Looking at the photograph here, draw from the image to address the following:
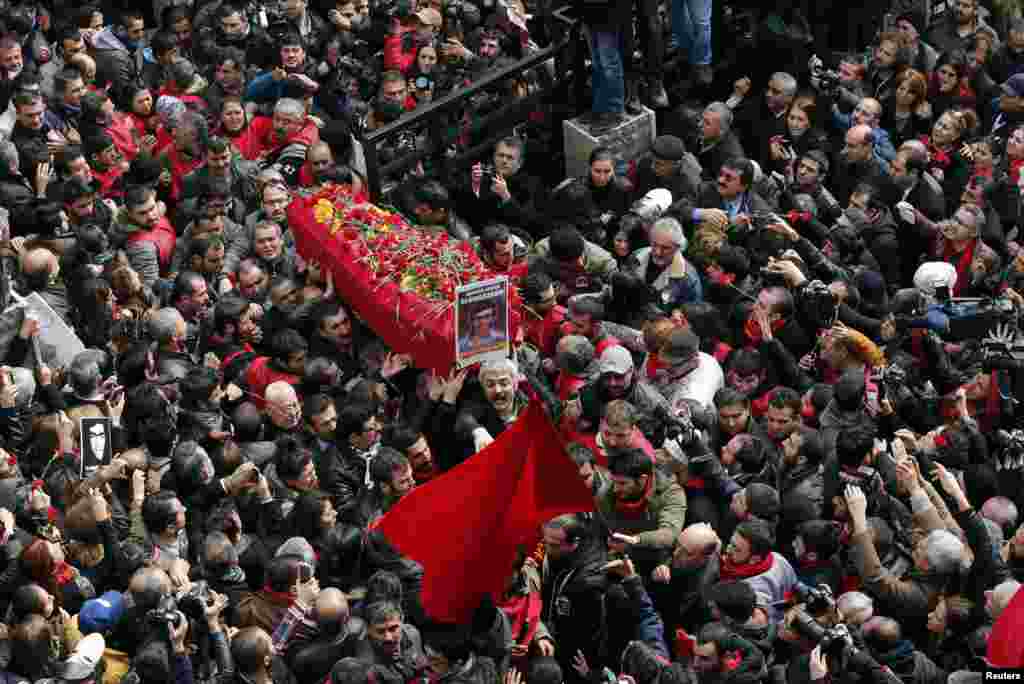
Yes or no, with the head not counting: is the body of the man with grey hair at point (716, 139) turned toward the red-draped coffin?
yes

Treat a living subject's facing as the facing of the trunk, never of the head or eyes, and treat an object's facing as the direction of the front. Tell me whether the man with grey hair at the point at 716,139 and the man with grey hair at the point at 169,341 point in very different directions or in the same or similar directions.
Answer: very different directions

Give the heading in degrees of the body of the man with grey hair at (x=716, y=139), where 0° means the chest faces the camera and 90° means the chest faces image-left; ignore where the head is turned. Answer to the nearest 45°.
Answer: approximately 45°
